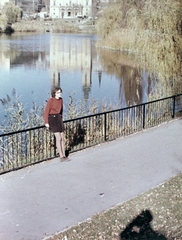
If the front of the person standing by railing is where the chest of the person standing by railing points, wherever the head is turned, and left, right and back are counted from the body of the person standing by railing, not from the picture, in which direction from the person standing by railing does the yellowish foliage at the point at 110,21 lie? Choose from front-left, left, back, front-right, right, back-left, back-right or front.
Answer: back-left

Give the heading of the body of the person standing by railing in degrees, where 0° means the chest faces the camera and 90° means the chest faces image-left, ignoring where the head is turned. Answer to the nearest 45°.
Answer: approximately 315°

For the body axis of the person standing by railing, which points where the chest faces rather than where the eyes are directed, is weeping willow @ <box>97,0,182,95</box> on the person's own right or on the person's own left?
on the person's own left
